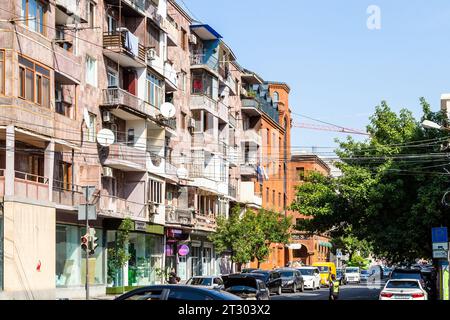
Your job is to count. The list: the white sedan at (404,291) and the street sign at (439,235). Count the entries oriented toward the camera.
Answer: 1

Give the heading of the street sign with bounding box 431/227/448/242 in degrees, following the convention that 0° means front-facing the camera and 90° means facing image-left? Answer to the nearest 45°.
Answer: approximately 0°

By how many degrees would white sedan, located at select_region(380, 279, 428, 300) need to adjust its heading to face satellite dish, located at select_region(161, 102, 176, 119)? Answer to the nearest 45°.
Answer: approximately 45° to its left

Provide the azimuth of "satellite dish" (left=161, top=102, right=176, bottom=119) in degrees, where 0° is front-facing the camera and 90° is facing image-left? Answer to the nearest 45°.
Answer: approximately 315°

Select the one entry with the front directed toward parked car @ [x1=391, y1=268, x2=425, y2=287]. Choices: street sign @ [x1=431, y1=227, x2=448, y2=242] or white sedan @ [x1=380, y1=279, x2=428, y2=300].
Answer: the white sedan

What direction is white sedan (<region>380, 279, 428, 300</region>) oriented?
away from the camera

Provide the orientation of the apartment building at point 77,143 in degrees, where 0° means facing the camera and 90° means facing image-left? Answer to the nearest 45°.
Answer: approximately 315°

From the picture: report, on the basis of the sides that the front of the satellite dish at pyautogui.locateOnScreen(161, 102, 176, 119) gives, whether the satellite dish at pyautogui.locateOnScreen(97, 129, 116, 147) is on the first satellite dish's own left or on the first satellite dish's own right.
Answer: on the first satellite dish's own right

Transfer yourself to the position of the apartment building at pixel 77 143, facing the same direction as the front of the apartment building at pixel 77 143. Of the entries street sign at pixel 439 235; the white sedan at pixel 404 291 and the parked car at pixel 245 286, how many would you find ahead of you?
3
